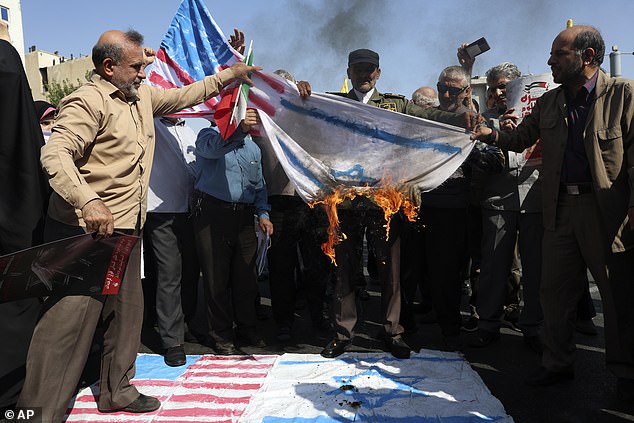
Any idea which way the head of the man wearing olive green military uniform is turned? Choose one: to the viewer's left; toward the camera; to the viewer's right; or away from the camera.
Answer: toward the camera

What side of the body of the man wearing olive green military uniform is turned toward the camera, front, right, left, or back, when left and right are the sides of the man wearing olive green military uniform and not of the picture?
front

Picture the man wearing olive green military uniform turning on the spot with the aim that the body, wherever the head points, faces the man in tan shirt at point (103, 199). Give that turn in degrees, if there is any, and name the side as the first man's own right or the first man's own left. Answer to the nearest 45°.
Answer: approximately 45° to the first man's own right

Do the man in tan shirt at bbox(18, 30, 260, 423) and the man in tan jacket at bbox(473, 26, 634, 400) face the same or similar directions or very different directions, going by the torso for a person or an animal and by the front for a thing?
very different directions

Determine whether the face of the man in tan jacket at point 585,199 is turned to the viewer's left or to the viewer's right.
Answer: to the viewer's left

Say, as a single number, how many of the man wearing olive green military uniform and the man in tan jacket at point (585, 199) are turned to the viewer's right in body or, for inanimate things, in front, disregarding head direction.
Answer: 0

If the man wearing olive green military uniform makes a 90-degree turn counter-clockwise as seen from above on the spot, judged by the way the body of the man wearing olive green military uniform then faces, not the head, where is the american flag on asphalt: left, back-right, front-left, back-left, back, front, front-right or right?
back-right

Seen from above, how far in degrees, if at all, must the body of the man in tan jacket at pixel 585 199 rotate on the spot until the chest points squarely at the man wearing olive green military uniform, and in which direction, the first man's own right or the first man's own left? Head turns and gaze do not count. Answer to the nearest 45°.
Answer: approximately 45° to the first man's own right

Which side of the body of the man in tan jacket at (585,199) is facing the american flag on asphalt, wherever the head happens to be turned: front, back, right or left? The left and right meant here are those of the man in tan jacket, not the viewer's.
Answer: front

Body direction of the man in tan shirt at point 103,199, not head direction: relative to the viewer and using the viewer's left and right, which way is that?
facing to the right of the viewer

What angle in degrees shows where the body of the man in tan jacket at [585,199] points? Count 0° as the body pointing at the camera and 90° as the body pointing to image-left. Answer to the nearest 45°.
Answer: approximately 45°

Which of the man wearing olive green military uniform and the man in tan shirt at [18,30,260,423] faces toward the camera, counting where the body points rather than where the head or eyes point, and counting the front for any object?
the man wearing olive green military uniform
